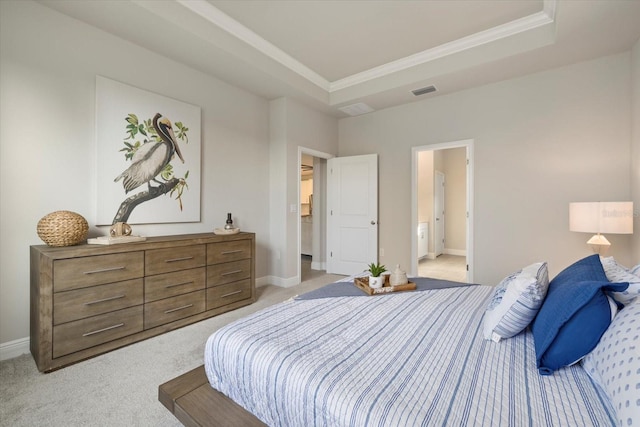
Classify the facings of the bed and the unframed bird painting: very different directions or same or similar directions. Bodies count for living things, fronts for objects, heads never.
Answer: very different directions

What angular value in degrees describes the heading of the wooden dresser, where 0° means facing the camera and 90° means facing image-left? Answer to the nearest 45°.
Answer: approximately 315°

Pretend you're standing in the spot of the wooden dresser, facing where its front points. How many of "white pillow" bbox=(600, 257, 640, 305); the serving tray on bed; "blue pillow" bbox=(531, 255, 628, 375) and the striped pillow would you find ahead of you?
4

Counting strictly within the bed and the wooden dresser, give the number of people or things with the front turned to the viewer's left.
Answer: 1

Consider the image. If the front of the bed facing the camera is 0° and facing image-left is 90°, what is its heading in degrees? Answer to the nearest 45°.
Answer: approximately 90°

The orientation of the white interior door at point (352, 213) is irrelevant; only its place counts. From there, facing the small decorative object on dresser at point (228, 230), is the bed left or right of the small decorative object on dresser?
left

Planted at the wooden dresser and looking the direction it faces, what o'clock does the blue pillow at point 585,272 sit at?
The blue pillow is roughly at 12 o'clock from the wooden dresser.

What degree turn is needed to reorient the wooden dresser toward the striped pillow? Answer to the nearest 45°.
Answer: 0° — it already faces it

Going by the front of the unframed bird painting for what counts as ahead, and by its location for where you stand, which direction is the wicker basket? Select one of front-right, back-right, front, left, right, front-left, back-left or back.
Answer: right

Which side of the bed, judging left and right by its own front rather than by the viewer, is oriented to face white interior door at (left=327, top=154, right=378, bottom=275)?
right

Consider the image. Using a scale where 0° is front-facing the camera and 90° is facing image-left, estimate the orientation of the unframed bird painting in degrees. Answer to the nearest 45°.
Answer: approximately 315°

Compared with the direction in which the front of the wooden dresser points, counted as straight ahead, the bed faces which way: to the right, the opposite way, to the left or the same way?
the opposite way

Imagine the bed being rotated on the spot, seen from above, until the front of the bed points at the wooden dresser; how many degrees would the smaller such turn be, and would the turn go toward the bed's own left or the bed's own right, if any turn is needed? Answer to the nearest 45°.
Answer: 0° — it already faces it
